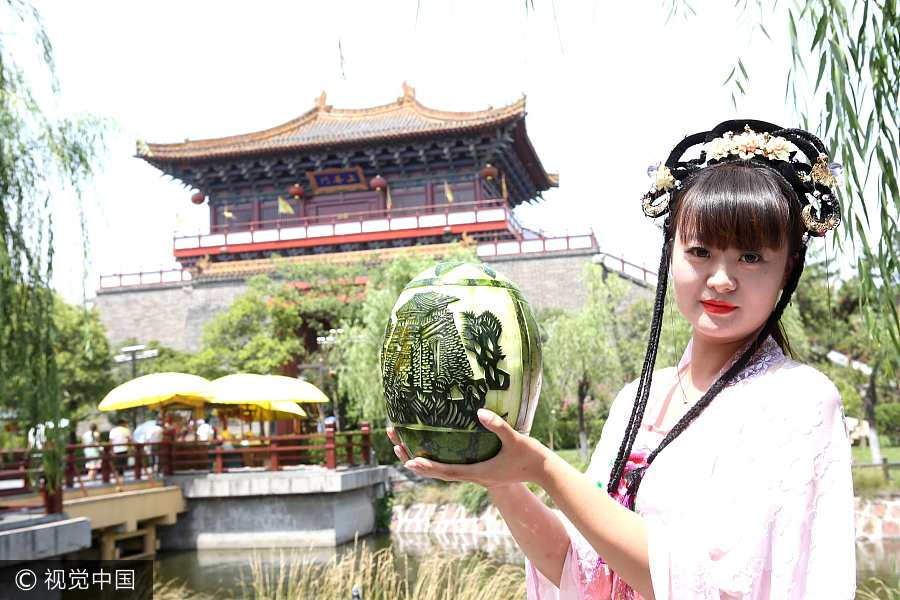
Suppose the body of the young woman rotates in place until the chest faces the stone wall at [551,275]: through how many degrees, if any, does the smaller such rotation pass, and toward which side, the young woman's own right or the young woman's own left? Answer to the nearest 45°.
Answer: approximately 135° to the young woman's own right

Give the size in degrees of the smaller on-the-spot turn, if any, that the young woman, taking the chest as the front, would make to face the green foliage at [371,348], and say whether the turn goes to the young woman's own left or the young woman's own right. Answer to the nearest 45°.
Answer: approximately 135° to the young woman's own right

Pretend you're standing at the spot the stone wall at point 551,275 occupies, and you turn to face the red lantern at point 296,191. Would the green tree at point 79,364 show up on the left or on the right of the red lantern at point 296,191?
left

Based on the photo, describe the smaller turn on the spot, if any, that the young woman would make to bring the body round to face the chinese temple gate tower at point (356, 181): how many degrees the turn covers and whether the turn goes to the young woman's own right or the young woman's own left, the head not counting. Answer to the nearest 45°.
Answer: approximately 135° to the young woman's own right

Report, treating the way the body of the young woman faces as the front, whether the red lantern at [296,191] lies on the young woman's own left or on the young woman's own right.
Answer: on the young woman's own right

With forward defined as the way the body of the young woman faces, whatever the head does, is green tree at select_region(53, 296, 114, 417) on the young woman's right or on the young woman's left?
on the young woman's right

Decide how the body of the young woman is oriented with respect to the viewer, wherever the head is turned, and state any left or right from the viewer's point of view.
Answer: facing the viewer and to the left of the viewer

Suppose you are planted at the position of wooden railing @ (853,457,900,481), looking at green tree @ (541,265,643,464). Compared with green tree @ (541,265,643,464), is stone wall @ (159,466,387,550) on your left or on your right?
left

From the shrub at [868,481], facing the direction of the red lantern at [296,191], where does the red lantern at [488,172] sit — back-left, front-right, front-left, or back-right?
front-right

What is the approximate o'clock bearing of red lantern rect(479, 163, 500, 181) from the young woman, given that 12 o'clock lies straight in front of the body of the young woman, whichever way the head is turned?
The red lantern is roughly at 4 o'clock from the young woman.
